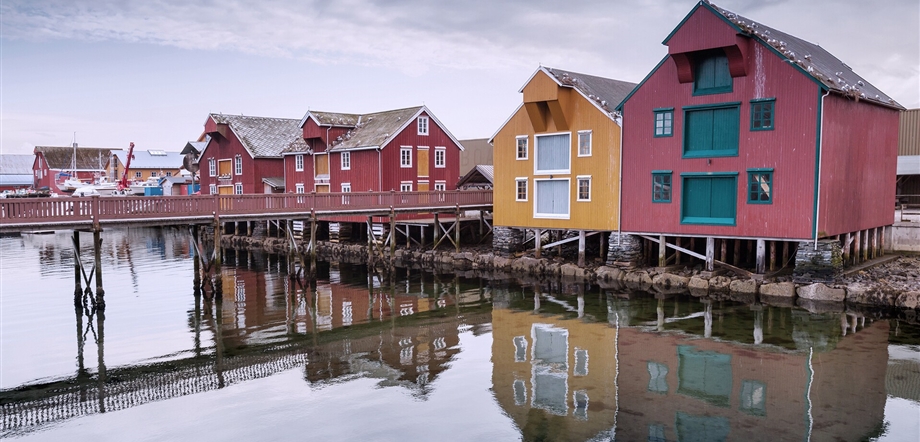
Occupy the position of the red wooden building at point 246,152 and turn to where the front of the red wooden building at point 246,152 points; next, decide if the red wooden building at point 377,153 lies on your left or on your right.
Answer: on your left

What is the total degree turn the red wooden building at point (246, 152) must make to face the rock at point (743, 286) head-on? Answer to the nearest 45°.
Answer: approximately 90° to its left

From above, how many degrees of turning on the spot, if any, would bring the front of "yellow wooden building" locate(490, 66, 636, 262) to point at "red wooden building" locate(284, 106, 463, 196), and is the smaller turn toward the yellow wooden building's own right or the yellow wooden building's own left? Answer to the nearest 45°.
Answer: approximately 90° to the yellow wooden building's own right

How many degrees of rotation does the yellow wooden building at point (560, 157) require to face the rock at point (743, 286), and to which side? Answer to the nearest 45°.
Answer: approximately 90° to its left

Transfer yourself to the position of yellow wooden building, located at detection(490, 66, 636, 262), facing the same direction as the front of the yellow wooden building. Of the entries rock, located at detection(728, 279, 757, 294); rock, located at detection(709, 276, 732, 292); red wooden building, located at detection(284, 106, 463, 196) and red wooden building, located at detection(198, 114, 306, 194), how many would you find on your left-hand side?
2

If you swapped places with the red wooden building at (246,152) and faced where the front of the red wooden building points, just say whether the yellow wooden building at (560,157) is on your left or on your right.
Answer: on your left

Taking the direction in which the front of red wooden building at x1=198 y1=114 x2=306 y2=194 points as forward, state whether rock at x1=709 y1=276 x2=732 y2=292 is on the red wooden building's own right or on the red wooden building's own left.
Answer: on the red wooden building's own left
